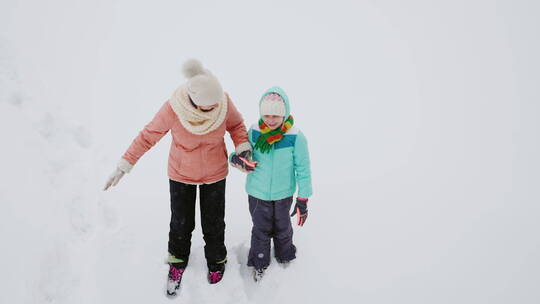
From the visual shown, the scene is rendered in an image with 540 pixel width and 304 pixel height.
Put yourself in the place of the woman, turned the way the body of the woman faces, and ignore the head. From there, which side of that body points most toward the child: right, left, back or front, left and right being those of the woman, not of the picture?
left

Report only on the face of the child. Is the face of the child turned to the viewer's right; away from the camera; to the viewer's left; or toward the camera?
toward the camera

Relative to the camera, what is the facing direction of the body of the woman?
toward the camera
